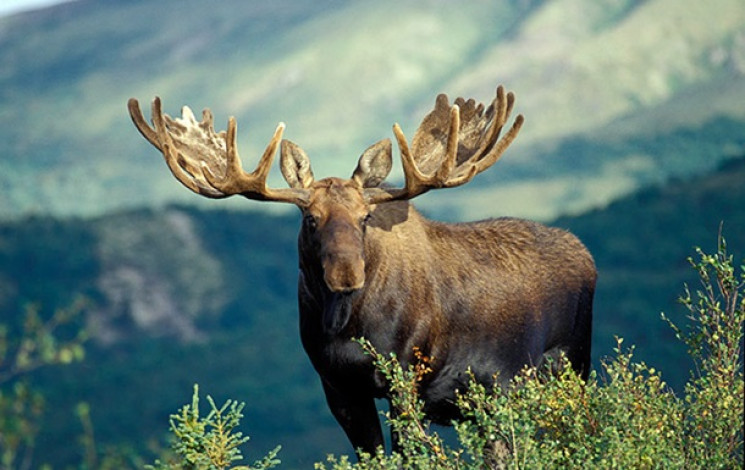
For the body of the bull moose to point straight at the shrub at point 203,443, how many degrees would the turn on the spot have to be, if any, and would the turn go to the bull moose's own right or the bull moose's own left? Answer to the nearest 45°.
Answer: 0° — it already faces it

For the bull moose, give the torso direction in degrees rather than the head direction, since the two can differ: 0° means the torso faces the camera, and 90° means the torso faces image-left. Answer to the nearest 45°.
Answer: approximately 45°
